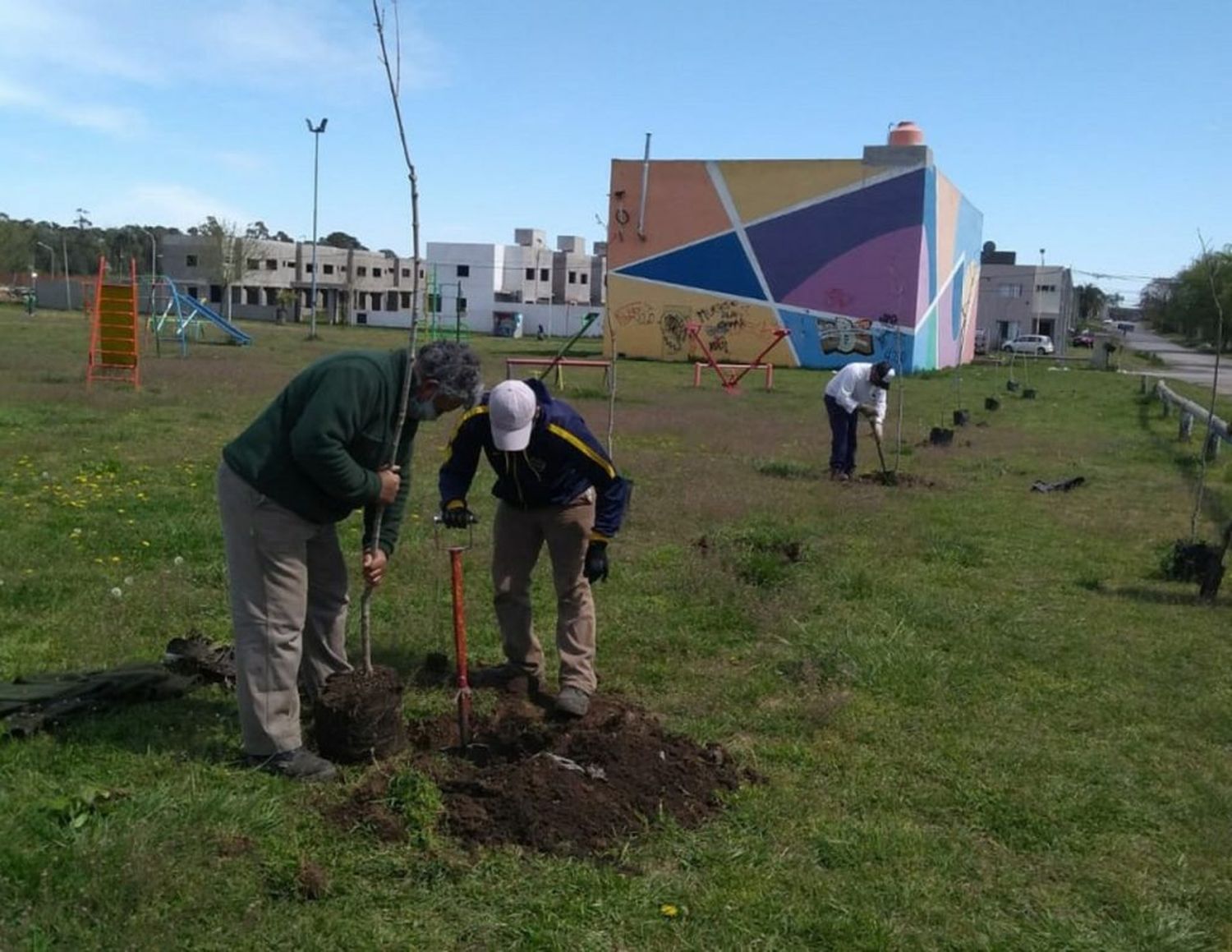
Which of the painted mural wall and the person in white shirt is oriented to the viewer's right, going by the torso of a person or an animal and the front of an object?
the person in white shirt

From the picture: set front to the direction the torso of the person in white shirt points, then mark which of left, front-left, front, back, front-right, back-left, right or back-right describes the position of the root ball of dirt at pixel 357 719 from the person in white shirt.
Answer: right

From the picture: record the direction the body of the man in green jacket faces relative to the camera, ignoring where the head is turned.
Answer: to the viewer's right

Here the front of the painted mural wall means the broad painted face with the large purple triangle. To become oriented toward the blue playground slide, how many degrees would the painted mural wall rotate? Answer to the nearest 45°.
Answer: approximately 45° to its right

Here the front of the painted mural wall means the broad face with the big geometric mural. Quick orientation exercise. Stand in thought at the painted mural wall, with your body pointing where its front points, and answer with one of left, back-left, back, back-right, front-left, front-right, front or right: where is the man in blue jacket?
front

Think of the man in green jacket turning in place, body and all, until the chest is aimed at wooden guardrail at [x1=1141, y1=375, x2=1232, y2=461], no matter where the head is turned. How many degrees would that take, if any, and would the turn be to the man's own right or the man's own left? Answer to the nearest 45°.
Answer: approximately 45° to the man's own left

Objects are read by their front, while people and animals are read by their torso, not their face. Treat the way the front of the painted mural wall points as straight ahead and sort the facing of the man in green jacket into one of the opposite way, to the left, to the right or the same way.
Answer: to the left

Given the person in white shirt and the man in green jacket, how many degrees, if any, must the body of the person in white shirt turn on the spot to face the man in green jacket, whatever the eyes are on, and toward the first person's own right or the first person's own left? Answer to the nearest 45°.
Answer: approximately 90° to the first person's own right

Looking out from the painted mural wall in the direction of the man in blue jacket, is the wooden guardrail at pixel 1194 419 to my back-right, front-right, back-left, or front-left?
front-left

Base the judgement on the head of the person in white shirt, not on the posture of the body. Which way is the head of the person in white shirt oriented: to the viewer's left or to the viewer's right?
to the viewer's right

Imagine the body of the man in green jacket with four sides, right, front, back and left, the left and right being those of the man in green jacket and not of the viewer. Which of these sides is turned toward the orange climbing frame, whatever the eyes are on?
left

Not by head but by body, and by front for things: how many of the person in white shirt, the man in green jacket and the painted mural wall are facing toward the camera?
1

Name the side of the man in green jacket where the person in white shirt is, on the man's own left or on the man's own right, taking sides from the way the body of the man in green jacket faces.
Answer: on the man's own left

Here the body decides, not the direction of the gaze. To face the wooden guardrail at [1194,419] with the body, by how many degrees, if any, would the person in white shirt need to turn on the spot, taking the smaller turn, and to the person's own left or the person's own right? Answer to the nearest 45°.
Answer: approximately 45° to the person's own left

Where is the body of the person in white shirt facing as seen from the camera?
to the viewer's right

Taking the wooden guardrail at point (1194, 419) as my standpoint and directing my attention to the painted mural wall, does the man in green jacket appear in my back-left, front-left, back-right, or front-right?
back-left

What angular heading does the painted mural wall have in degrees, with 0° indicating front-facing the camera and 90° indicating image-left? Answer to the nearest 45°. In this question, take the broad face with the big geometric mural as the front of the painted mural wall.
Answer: approximately 0°
